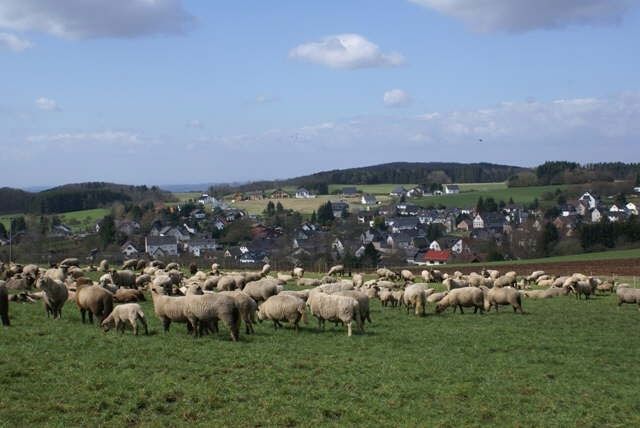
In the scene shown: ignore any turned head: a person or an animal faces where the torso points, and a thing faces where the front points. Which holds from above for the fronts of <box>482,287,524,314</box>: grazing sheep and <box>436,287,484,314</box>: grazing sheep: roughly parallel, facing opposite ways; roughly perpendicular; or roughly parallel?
roughly parallel

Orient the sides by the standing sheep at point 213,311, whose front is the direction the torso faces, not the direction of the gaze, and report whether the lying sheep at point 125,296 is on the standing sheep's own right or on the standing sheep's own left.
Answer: on the standing sheep's own right

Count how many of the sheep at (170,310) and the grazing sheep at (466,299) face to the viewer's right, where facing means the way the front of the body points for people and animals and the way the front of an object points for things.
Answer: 0

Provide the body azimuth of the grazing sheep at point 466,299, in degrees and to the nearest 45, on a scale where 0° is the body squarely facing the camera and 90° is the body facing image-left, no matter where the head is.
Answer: approximately 90°

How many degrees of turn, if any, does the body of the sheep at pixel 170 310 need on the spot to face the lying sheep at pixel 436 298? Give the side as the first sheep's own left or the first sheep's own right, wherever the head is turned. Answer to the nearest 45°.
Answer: approximately 135° to the first sheep's own right

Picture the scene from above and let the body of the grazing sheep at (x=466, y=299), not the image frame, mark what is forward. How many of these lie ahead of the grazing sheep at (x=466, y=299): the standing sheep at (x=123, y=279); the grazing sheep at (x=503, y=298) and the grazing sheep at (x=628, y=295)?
1
